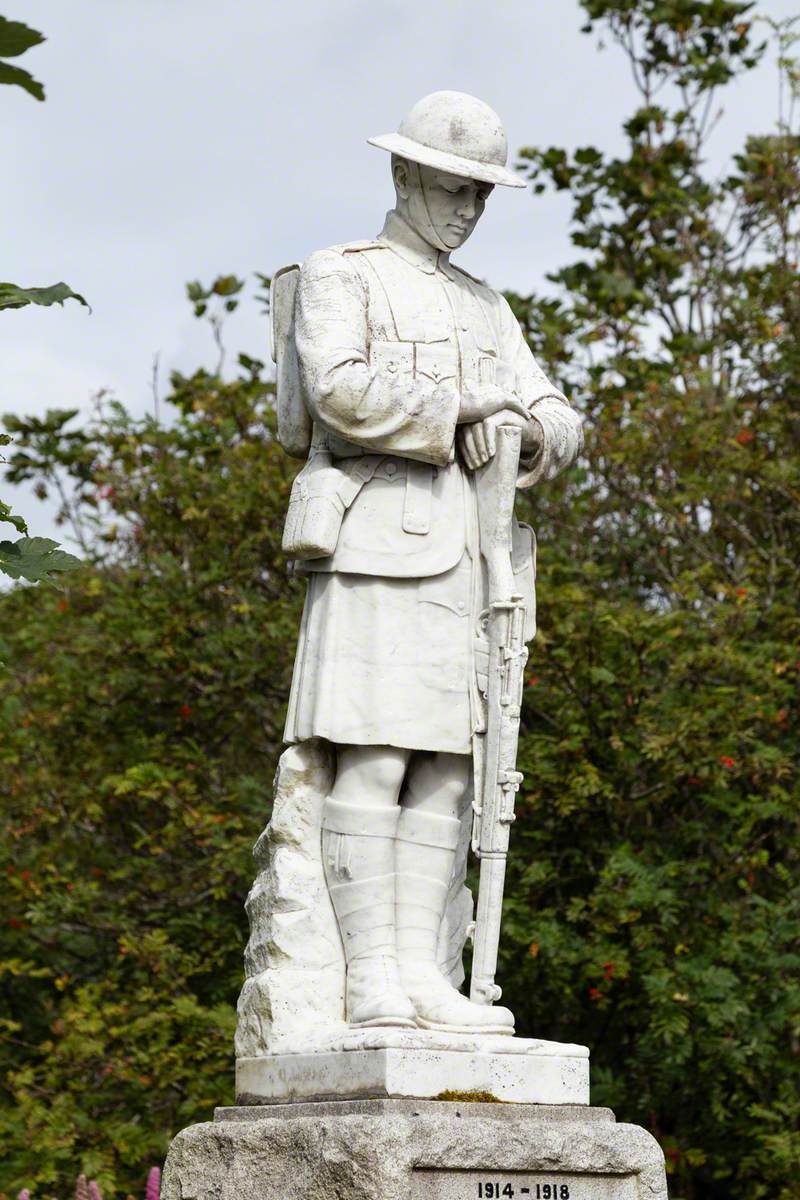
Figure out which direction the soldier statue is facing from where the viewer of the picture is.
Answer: facing the viewer and to the right of the viewer
